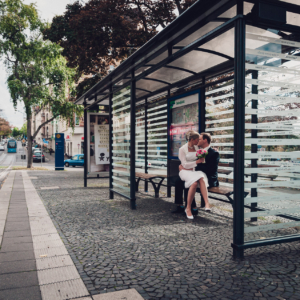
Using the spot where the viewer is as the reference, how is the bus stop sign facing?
facing the viewer

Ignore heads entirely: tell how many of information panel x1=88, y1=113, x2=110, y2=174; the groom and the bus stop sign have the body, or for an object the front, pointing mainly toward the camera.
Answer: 2

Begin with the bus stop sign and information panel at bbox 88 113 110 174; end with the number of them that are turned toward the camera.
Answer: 2

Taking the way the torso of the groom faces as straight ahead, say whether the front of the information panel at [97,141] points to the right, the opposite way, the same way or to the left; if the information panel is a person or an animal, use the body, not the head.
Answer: to the left

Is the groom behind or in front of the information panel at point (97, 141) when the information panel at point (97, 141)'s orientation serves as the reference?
in front

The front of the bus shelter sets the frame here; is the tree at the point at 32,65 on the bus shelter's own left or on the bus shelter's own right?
on the bus shelter's own right

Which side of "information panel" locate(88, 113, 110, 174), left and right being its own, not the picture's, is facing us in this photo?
front

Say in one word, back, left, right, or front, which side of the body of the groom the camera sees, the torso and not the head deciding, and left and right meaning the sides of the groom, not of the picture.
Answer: left

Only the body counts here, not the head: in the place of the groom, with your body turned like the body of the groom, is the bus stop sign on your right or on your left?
on your right

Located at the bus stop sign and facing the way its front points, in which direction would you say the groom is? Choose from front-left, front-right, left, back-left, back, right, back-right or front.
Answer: front

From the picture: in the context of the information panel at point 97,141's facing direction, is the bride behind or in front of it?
in front

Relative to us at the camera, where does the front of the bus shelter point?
facing the viewer and to the left of the viewer
